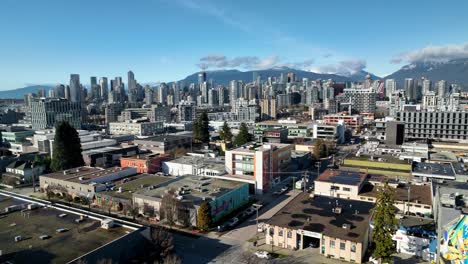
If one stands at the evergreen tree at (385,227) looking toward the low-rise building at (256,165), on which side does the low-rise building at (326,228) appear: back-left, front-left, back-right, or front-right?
front-left

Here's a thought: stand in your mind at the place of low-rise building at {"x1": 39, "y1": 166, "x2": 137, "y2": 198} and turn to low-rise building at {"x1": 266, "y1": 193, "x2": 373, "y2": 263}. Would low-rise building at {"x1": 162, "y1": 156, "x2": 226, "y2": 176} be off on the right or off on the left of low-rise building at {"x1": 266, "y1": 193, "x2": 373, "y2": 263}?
left

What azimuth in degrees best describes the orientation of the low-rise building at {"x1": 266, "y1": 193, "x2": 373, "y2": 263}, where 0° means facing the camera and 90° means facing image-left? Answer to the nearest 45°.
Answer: approximately 45°

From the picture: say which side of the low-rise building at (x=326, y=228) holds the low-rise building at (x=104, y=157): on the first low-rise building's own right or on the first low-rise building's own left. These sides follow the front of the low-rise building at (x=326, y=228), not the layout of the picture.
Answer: on the first low-rise building's own right

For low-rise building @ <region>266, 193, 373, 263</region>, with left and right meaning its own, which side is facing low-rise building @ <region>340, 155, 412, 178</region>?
back

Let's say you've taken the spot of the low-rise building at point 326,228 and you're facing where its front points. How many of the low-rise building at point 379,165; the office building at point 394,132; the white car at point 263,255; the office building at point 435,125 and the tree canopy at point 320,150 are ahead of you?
1

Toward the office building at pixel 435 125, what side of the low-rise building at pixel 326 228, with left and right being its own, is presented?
back

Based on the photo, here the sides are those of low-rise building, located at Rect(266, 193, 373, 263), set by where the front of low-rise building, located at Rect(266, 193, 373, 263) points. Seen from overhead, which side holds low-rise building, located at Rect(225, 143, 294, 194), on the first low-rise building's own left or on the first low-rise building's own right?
on the first low-rise building's own right

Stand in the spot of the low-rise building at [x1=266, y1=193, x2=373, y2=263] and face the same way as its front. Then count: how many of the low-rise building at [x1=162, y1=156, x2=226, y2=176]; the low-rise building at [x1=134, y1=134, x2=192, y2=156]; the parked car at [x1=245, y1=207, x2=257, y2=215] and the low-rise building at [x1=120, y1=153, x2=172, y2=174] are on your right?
4

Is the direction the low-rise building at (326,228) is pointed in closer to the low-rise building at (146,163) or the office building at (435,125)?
the low-rise building

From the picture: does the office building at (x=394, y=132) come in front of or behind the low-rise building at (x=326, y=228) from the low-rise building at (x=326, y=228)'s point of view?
behind

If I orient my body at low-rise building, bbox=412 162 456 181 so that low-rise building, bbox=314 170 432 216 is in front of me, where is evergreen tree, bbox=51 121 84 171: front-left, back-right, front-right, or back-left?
front-right

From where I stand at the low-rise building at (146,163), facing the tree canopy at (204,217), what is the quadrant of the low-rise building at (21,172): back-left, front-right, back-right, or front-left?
back-right
